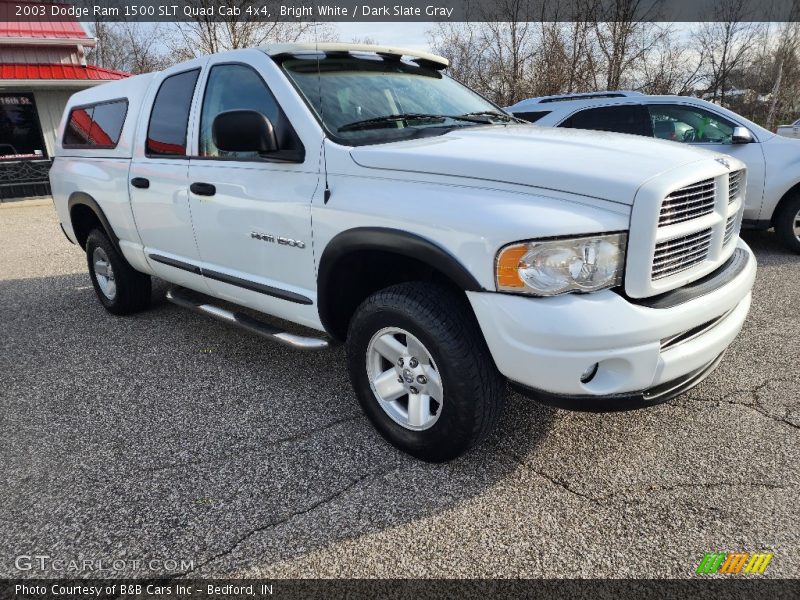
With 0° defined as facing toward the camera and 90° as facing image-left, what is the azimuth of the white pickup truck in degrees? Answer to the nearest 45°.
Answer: approximately 315°

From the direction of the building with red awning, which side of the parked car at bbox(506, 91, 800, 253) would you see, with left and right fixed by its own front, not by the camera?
back

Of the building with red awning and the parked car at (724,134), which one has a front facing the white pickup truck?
the building with red awning

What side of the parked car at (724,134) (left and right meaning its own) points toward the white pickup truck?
right

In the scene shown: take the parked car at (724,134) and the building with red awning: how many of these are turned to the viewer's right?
1

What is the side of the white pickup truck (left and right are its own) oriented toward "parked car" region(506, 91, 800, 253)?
left

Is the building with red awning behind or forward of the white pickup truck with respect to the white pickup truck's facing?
behind

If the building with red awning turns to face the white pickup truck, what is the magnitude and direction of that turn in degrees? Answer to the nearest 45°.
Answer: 0° — it already faces it

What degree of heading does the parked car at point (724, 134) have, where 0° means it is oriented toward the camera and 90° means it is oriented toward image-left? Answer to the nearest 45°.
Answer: approximately 270°
